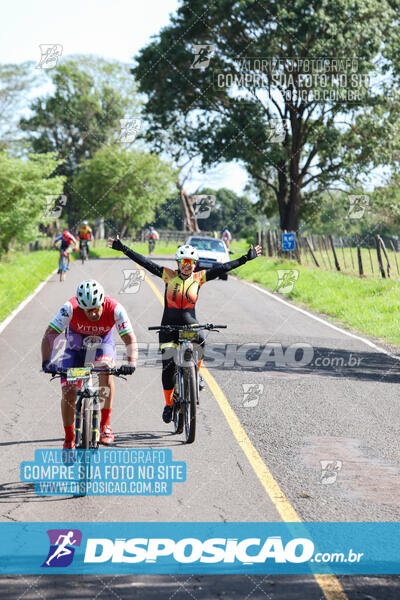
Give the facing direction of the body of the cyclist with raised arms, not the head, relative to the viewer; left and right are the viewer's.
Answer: facing the viewer

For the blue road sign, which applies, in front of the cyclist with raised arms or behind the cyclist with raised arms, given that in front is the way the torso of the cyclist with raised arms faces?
behind

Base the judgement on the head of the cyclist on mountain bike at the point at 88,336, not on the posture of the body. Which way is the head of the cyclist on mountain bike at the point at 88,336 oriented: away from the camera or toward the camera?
toward the camera

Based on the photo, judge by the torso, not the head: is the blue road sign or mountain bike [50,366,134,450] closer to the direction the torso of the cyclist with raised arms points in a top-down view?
the mountain bike

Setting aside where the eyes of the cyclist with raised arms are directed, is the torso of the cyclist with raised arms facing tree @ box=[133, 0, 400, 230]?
no

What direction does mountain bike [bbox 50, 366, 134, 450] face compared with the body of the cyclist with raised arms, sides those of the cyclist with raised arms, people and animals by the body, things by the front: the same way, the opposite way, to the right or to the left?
the same way

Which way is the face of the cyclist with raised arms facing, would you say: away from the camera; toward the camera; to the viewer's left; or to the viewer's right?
toward the camera

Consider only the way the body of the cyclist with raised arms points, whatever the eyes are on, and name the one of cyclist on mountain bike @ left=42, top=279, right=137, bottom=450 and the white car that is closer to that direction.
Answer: the cyclist on mountain bike

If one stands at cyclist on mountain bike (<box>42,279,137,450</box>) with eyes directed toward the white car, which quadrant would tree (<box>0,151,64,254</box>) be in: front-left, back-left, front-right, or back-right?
front-left

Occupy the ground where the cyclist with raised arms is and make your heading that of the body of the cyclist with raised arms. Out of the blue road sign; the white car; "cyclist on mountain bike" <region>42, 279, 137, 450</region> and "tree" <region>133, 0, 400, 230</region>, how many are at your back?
3

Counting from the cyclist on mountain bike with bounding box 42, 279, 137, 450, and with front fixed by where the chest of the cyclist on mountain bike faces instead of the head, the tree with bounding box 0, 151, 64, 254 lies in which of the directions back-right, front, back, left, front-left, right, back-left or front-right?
back

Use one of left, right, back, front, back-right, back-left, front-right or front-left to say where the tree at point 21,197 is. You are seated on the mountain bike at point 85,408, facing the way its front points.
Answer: back

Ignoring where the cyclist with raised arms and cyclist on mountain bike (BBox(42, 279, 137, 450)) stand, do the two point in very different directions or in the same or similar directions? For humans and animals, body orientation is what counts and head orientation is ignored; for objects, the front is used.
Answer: same or similar directions

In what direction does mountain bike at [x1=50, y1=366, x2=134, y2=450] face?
toward the camera

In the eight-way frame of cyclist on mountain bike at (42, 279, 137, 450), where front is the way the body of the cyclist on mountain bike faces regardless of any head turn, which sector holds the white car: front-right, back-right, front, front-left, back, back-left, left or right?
back

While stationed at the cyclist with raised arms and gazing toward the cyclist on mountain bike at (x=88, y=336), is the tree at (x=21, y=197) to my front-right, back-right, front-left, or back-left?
back-right

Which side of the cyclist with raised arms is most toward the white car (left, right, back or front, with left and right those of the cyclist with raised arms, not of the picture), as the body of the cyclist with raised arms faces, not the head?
back

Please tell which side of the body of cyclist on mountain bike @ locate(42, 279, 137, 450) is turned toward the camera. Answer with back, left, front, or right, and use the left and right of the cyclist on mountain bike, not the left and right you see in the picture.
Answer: front
